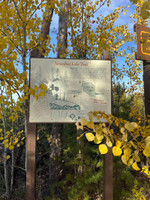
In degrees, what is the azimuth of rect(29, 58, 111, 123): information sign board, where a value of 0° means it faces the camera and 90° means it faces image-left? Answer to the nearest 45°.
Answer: approximately 0°
